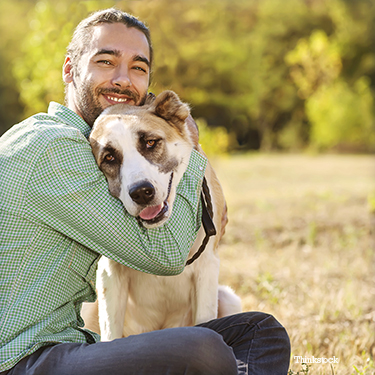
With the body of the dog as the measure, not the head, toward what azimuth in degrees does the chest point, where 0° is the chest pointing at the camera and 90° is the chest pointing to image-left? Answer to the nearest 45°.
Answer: approximately 0°
